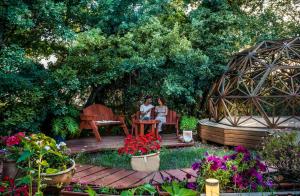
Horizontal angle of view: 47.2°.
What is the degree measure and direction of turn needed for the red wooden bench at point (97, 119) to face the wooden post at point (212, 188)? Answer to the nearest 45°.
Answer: approximately 45° to its right

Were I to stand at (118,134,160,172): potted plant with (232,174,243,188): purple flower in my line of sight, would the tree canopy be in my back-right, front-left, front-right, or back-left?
back-left

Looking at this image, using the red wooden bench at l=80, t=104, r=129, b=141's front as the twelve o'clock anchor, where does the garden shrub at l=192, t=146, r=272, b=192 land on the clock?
The garden shrub is roughly at 1 o'clock from the red wooden bench.

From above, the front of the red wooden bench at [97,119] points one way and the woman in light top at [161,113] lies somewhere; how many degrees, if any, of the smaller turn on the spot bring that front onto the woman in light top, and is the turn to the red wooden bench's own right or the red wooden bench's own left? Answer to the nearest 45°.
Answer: approximately 45° to the red wooden bench's own left

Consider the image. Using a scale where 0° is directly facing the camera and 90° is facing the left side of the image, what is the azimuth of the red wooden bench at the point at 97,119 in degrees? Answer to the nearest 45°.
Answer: approximately 315°

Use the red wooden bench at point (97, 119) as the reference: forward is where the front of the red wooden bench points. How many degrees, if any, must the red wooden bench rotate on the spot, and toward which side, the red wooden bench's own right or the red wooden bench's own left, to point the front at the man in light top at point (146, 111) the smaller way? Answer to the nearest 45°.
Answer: approximately 45° to the red wooden bench's own left

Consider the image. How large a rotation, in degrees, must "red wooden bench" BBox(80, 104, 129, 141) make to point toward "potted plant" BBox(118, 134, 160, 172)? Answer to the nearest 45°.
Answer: approximately 45° to its right

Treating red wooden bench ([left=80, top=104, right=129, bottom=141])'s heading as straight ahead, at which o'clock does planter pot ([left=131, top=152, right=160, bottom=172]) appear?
The planter pot is roughly at 1 o'clock from the red wooden bench.

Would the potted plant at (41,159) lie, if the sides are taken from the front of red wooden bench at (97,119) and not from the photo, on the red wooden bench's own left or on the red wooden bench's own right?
on the red wooden bench's own right
